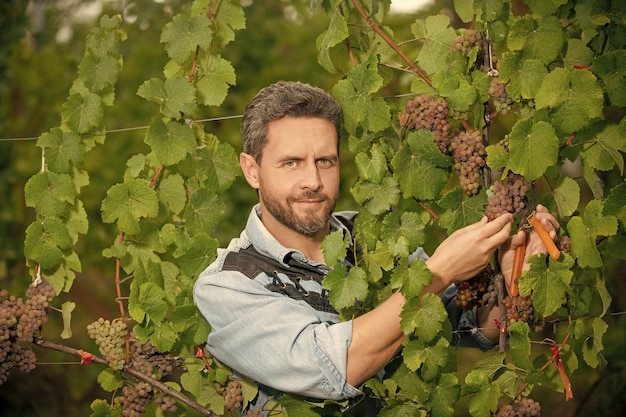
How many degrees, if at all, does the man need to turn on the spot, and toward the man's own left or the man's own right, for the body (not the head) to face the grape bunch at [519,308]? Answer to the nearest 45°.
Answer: approximately 45° to the man's own left

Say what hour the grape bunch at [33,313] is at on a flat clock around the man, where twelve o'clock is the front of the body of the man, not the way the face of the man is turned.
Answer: The grape bunch is roughly at 5 o'clock from the man.

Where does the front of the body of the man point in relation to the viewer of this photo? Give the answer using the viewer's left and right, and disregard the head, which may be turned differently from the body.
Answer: facing the viewer and to the right of the viewer

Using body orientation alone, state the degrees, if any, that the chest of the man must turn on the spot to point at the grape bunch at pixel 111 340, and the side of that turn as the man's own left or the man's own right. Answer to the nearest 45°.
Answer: approximately 135° to the man's own right
